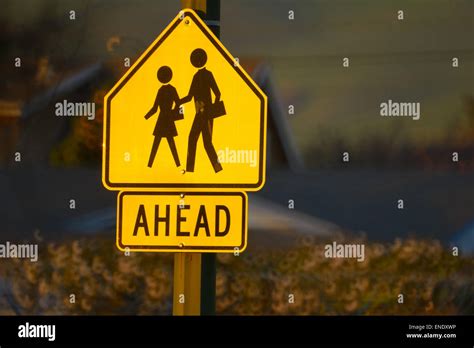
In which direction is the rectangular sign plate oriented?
toward the camera

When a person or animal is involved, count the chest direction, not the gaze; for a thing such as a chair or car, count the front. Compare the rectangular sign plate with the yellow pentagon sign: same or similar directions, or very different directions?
same or similar directions

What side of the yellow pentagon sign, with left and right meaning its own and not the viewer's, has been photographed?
front

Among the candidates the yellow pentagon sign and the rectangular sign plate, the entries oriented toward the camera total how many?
2
